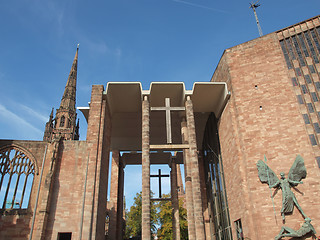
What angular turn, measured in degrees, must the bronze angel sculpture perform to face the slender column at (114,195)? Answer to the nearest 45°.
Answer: approximately 90° to its right

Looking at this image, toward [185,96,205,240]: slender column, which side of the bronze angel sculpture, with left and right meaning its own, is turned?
right

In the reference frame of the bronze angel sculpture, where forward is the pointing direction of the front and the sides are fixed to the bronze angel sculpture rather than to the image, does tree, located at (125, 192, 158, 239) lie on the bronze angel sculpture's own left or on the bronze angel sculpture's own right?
on the bronze angel sculpture's own right

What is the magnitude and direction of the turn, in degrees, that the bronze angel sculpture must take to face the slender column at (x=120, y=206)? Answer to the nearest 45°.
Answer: approximately 135° to its right

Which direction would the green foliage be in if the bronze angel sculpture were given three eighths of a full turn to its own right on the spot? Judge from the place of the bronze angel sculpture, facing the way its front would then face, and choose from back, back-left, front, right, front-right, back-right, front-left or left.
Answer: front

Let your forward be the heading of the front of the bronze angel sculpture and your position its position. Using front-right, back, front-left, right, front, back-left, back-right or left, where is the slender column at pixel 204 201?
back-right

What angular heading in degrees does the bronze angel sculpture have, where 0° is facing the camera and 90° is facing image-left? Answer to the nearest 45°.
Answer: approximately 0°

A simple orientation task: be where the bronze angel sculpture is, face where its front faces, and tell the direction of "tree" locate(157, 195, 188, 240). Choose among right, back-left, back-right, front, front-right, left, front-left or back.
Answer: back-right

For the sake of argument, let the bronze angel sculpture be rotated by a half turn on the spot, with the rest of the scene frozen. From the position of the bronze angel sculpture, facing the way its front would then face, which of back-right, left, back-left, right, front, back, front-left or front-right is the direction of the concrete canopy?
left

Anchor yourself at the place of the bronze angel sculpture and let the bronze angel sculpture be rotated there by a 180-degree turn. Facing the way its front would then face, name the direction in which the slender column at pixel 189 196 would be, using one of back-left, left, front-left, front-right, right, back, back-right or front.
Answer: left

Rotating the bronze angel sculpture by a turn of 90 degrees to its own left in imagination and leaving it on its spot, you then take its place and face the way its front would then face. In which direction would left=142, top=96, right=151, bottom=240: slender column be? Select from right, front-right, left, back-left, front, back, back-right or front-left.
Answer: back

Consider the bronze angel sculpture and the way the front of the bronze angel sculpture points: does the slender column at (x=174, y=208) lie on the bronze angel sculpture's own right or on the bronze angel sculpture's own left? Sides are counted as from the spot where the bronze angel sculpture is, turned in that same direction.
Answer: on the bronze angel sculpture's own right
